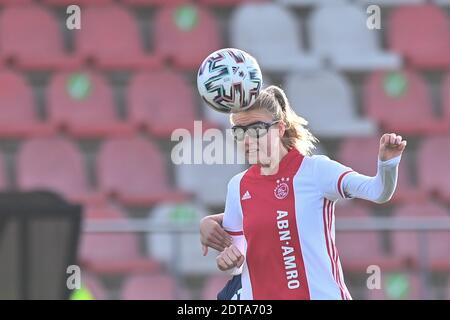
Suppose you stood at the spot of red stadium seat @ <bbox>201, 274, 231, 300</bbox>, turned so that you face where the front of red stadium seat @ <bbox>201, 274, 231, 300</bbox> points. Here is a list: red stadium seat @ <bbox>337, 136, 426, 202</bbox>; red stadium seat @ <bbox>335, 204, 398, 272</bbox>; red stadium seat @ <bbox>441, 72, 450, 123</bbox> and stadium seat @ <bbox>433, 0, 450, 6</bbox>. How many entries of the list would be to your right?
0

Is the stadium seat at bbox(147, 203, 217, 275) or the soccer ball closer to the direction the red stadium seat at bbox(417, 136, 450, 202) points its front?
the soccer ball

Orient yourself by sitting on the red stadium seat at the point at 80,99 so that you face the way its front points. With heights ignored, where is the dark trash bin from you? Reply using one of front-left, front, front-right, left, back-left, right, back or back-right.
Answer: front-right

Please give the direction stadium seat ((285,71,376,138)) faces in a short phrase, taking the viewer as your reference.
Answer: facing the viewer and to the right of the viewer

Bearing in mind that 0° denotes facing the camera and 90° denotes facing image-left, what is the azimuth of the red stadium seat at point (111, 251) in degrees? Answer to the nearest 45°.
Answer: approximately 315°

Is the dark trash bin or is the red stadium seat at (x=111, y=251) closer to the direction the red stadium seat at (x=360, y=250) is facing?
the dark trash bin

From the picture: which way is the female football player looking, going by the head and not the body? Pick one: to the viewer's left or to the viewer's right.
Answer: to the viewer's left

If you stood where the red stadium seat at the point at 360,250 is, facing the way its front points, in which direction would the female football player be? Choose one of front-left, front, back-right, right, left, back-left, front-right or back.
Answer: front-right

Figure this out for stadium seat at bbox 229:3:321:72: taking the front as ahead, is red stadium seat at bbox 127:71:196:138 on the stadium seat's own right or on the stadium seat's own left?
on the stadium seat's own right

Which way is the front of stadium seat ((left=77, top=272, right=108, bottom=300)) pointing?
toward the camera

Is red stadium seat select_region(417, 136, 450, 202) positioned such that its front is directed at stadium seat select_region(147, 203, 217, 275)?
no

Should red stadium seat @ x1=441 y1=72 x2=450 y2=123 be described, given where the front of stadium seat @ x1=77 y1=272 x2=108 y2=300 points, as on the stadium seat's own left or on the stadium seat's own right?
on the stadium seat's own left

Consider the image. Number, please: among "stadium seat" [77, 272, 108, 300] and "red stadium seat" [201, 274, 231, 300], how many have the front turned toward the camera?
2
